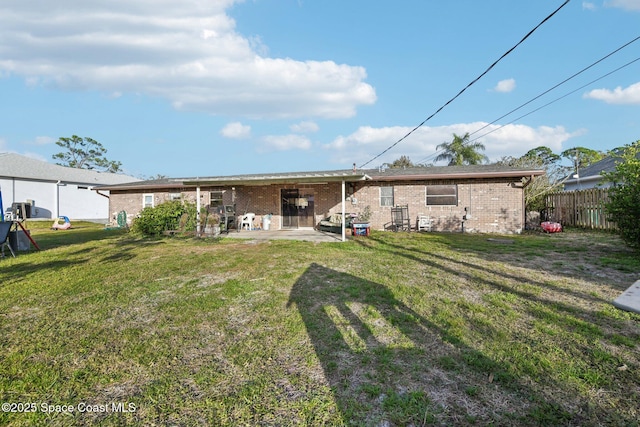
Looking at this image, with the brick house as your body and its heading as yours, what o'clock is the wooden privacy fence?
The wooden privacy fence is roughly at 3 o'clock from the brick house.

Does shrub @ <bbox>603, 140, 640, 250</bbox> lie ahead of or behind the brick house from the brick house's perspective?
behind

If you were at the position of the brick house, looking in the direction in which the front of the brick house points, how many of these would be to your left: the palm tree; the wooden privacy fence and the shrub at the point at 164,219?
1

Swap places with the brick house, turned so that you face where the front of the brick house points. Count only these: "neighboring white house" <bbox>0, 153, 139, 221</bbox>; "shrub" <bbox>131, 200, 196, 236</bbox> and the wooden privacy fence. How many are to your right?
1

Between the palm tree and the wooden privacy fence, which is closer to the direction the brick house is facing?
the palm tree

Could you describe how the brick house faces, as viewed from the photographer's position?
facing away from the viewer

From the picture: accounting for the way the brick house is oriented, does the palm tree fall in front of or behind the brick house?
in front

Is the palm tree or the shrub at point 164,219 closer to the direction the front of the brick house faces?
the palm tree

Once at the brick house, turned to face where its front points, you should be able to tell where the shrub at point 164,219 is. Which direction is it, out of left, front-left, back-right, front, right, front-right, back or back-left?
left

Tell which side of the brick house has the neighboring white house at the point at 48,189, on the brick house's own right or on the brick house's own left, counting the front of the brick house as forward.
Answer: on the brick house's own left
